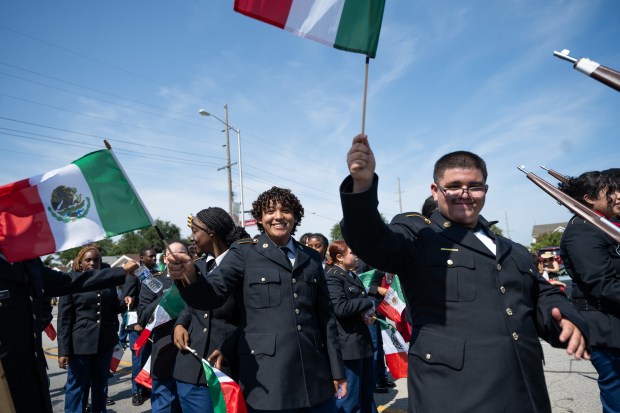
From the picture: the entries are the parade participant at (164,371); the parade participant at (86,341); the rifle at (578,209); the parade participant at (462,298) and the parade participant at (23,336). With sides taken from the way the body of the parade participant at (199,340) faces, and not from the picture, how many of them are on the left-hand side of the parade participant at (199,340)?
2

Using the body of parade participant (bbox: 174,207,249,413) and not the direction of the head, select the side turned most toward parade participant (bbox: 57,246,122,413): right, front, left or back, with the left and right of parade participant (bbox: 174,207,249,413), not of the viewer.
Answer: right

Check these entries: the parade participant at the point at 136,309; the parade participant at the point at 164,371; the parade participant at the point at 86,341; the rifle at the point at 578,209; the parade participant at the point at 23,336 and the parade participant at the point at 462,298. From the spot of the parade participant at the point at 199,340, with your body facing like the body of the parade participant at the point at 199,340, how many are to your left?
2

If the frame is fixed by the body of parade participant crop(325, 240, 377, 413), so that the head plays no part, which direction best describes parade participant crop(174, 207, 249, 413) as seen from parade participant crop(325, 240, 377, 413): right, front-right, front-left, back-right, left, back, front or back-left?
back-right

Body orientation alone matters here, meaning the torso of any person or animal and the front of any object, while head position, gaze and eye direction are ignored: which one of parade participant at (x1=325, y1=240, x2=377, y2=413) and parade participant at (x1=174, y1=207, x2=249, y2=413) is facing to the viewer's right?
parade participant at (x1=325, y1=240, x2=377, y2=413)
